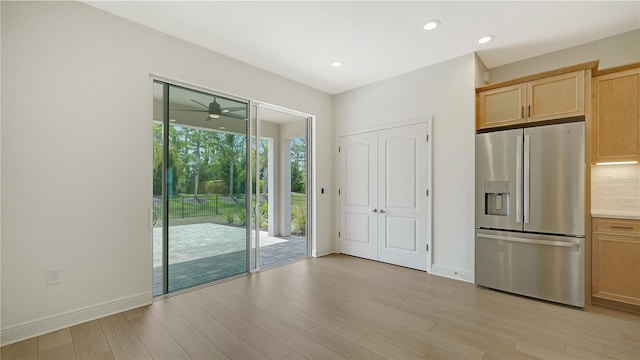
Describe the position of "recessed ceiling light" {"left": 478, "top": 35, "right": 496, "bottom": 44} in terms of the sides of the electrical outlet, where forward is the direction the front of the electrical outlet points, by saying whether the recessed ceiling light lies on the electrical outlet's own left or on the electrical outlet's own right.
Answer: on the electrical outlet's own left

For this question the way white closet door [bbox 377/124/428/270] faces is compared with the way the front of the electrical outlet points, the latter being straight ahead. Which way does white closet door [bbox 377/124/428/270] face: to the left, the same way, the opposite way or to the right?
to the right

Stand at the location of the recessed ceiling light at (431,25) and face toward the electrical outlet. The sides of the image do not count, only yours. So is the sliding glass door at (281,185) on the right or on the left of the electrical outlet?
right

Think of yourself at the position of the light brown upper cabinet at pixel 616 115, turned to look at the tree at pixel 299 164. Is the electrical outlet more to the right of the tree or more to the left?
left

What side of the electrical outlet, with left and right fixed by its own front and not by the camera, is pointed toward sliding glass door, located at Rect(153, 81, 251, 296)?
left

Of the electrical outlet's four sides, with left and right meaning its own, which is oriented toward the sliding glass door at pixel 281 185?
left

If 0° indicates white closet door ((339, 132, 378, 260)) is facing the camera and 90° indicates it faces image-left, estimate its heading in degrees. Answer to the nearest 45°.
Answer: approximately 45°

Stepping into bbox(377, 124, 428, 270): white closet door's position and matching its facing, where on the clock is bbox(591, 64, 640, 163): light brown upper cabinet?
The light brown upper cabinet is roughly at 8 o'clock from the white closet door.
